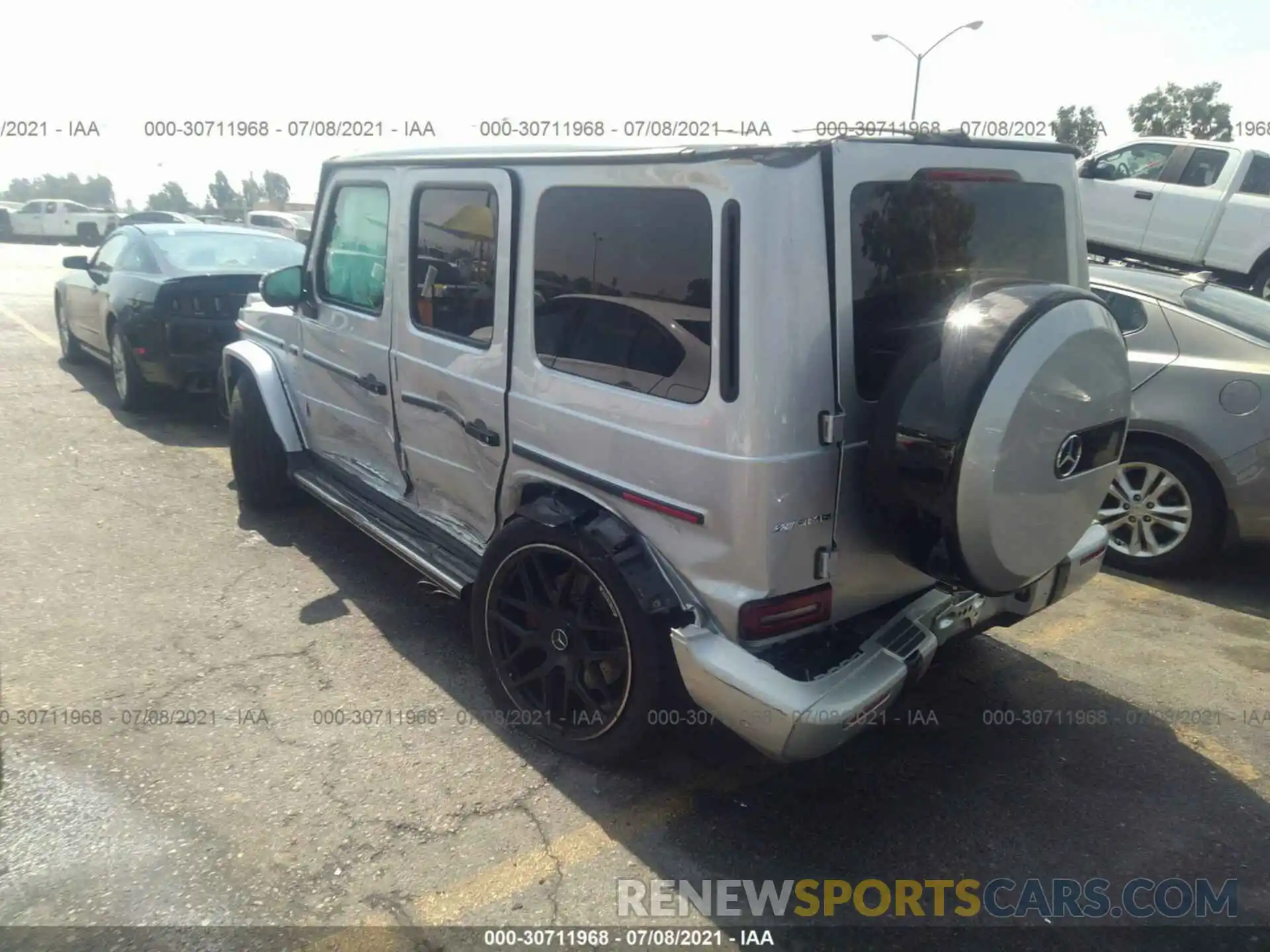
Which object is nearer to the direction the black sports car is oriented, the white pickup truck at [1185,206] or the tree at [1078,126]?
the tree

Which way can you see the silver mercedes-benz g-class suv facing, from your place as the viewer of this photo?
facing away from the viewer and to the left of the viewer

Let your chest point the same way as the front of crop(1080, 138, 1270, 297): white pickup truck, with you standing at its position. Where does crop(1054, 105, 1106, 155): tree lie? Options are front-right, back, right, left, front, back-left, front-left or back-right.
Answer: front-right

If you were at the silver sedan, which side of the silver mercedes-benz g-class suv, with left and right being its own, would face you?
right

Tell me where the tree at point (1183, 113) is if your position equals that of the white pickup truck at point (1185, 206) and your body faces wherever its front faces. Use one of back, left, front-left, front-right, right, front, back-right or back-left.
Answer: front-right

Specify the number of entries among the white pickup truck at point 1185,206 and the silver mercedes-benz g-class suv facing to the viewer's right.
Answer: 0

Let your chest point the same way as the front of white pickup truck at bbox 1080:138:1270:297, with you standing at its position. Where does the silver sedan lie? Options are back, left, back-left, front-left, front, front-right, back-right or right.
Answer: back-left

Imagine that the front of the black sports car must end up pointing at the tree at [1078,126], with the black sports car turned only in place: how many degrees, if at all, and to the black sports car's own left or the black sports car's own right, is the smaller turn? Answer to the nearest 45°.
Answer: approximately 90° to the black sports car's own right

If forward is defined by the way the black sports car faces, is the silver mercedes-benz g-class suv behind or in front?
behind

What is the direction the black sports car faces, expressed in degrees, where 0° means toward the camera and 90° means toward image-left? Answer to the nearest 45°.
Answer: approximately 135°

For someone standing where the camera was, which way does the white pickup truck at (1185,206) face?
facing away from the viewer and to the left of the viewer

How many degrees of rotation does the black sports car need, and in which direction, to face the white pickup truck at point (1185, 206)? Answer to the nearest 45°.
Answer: approximately 135° to its right
